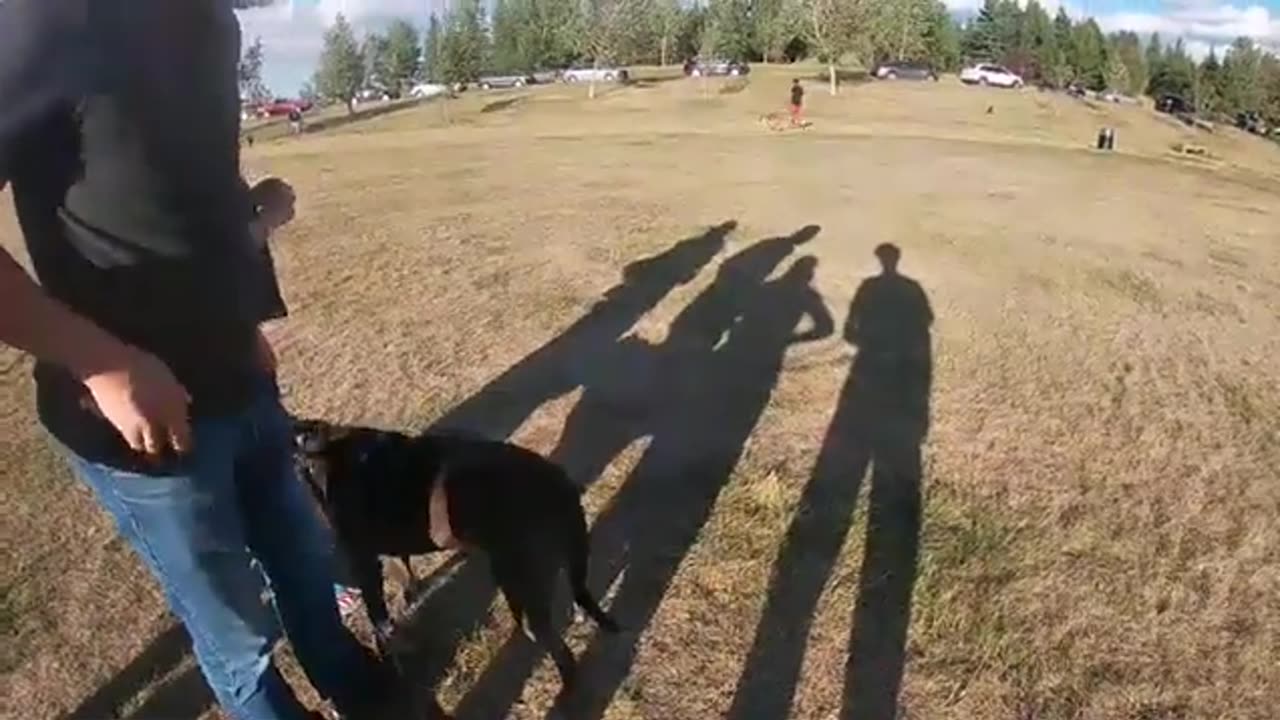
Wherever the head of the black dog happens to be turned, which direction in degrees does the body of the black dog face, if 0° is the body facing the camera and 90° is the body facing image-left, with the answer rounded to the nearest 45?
approximately 90°

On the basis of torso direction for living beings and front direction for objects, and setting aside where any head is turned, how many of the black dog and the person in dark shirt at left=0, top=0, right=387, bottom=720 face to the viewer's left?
1

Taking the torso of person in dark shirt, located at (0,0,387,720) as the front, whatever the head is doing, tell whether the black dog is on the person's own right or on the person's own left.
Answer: on the person's own left
